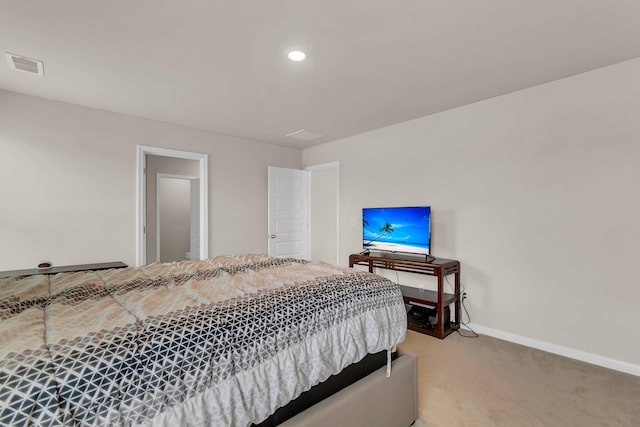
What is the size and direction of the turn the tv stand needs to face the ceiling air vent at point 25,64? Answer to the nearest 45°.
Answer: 0° — it already faces it

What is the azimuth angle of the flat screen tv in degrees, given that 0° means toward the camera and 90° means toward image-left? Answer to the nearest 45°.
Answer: approximately 45°

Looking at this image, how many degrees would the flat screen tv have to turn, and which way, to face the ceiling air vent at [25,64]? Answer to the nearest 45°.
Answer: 0° — it already faces it

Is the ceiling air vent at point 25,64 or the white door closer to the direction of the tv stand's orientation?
the ceiling air vent

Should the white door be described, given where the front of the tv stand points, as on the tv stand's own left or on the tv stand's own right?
on the tv stand's own right

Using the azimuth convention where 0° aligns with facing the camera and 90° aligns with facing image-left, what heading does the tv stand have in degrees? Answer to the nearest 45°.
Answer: approximately 45°
